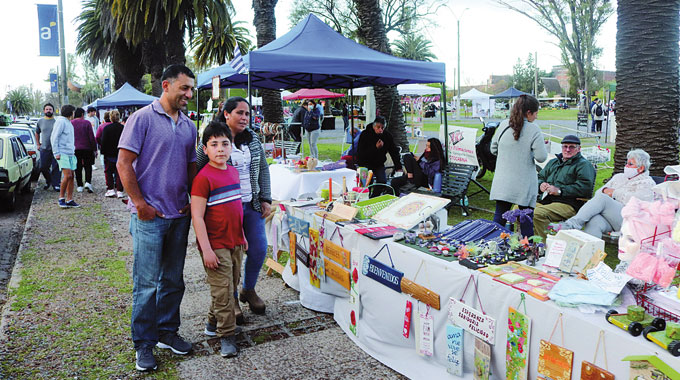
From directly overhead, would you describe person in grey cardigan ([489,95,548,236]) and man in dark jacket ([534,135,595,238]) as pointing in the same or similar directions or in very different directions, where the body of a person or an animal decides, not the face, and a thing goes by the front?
very different directions

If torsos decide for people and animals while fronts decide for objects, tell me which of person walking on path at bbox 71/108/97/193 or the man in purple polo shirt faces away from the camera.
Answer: the person walking on path

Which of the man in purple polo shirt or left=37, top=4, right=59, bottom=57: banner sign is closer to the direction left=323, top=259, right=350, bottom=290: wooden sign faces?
the man in purple polo shirt

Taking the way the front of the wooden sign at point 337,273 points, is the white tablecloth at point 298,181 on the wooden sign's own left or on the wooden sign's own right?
on the wooden sign's own right

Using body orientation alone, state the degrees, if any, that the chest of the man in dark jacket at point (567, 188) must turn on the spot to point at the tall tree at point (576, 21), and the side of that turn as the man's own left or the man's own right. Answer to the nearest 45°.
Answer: approximately 135° to the man's own right

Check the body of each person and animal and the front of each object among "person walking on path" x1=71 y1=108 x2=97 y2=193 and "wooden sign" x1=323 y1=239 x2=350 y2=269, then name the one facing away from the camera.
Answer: the person walking on path

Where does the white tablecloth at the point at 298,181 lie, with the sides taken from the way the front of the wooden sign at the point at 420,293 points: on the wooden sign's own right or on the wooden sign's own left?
on the wooden sign's own right

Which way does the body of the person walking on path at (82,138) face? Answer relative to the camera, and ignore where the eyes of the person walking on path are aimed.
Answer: away from the camera

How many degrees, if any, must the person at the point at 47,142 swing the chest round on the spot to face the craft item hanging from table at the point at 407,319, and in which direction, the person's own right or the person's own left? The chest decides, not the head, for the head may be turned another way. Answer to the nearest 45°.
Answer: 0° — they already face it

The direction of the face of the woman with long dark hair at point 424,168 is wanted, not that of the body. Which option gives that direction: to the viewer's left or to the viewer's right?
to the viewer's left

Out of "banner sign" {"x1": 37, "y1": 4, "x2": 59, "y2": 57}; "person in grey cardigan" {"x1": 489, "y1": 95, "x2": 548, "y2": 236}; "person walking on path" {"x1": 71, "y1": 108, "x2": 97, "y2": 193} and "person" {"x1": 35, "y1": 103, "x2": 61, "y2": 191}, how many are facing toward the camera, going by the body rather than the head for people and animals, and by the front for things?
2
